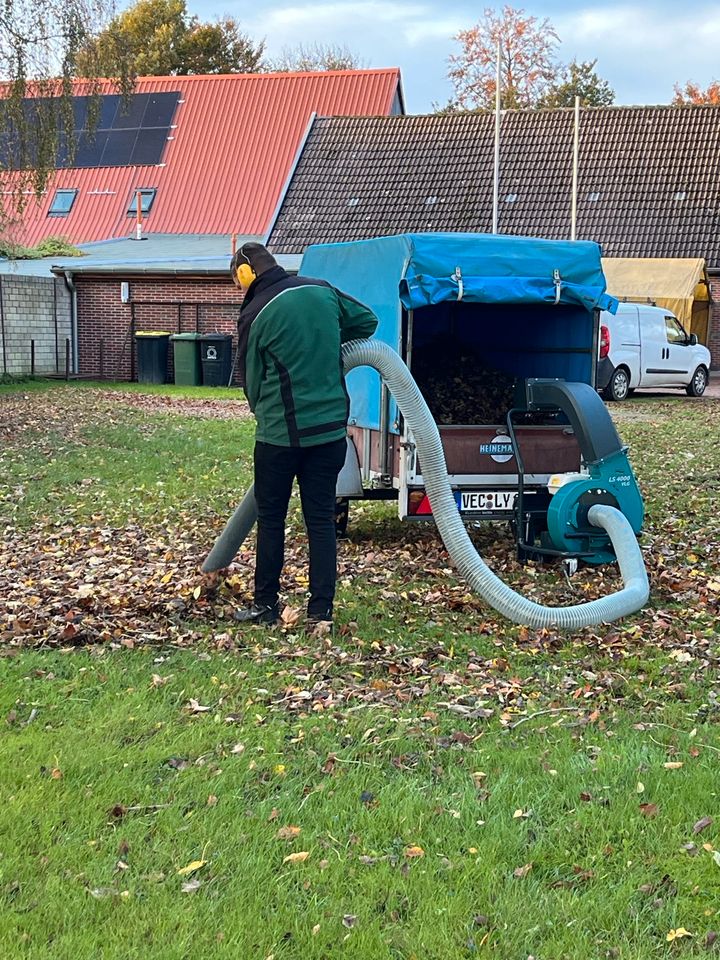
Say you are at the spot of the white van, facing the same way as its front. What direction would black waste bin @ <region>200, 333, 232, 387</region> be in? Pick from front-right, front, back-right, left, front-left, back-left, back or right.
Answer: back-left

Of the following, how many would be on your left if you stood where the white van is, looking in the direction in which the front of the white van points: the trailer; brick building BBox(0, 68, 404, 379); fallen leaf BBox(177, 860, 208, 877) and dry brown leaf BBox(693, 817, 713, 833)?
1

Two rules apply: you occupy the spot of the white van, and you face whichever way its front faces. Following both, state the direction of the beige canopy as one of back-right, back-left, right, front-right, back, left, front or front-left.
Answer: front-left

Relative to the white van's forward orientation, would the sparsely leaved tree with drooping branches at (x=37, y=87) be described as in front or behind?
behind

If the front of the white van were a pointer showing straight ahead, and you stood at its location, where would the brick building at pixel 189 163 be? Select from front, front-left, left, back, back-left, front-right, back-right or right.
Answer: left

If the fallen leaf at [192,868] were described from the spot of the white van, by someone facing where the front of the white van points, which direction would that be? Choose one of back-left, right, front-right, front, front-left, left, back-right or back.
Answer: back-right

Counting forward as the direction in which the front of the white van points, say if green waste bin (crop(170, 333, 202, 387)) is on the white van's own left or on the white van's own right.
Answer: on the white van's own left

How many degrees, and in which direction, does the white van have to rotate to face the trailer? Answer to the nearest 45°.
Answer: approximately 135° to its right

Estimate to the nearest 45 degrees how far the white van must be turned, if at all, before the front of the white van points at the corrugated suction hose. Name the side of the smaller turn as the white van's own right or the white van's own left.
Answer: approximately 135° to the white van's own right

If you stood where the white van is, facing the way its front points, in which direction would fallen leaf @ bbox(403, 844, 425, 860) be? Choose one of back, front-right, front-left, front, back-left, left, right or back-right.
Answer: back-right

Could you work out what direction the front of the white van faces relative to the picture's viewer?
facing away from the viewer and to the right of the viewer

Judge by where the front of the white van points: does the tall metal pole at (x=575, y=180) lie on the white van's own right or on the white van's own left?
on the white van's own left
